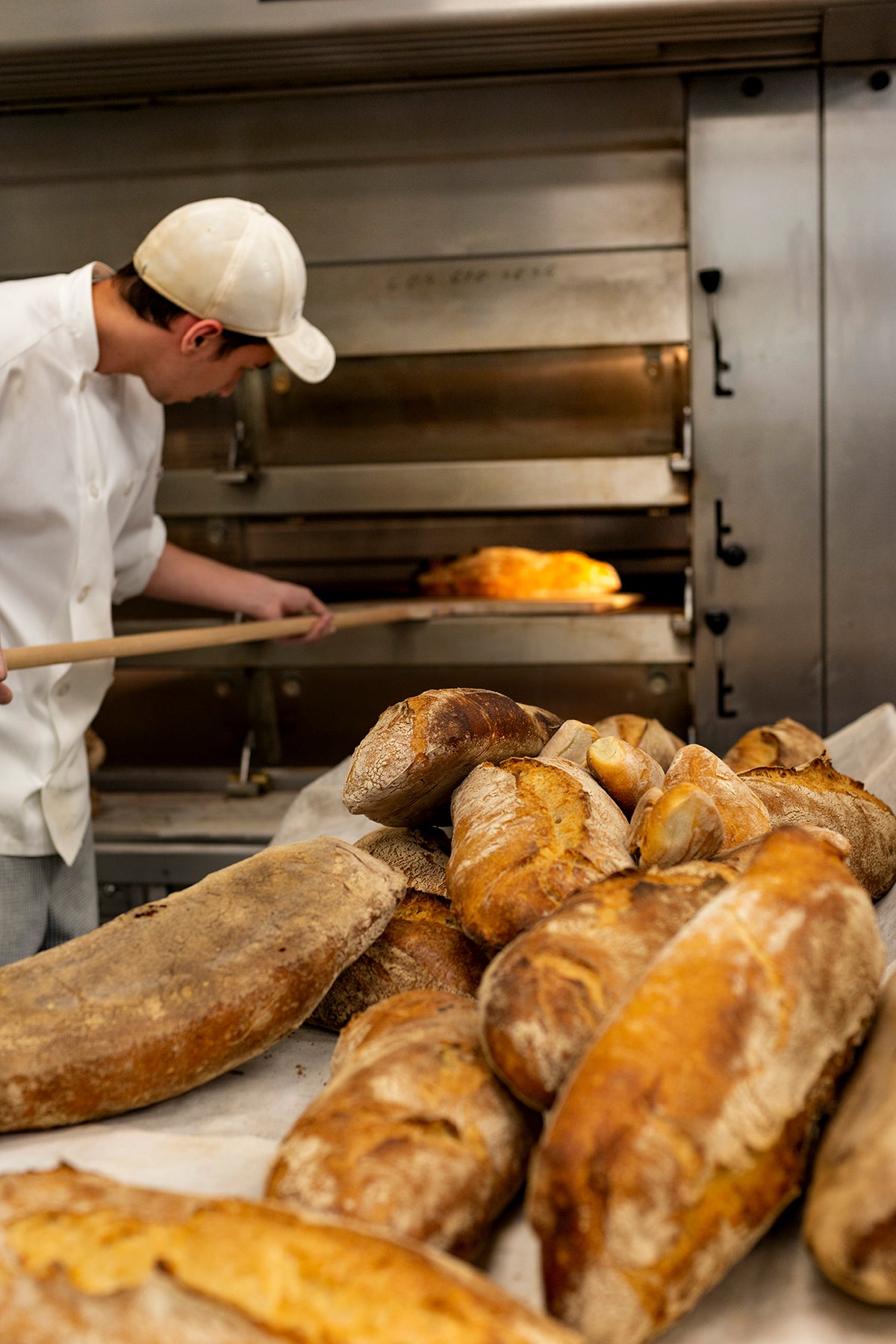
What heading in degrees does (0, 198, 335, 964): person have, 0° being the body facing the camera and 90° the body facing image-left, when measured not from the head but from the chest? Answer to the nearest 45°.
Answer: approximately 315°

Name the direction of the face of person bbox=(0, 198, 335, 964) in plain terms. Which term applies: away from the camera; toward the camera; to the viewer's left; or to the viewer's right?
to the viewer's right

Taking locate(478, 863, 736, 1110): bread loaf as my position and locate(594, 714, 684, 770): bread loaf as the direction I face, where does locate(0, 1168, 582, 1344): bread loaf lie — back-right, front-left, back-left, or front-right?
back-left

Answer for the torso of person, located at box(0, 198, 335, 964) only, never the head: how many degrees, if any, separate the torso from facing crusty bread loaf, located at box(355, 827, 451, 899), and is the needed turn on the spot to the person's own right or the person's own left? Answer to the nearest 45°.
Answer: approximately 45° to the person's own right
